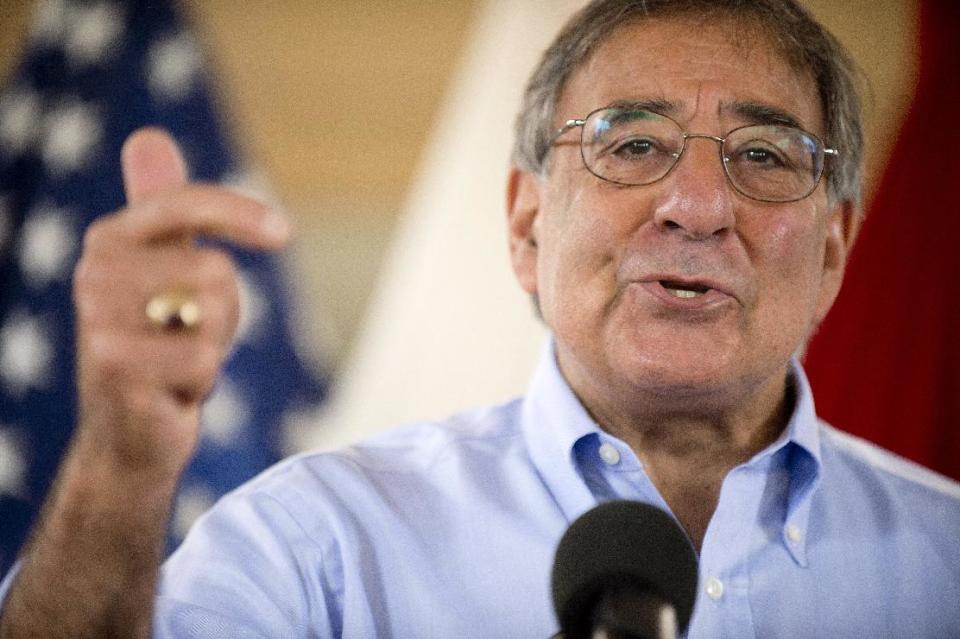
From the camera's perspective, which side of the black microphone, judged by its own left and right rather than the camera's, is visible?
back

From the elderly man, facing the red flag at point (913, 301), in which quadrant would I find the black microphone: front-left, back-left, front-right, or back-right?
back-right

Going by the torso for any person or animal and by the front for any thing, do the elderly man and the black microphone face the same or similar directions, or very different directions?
very different directions

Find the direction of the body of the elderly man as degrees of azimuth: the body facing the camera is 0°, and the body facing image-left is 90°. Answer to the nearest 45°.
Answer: approximately 0°

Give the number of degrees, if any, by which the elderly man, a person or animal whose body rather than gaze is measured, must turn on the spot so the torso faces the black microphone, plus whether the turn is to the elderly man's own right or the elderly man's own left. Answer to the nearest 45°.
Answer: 0° — they already face it

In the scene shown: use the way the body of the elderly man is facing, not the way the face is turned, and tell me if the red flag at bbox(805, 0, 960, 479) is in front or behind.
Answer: behind

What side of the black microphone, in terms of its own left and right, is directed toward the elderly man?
front

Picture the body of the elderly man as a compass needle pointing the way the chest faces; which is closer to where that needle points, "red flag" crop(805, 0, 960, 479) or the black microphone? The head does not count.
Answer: the black microphone

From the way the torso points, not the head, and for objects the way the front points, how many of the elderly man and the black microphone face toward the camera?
1

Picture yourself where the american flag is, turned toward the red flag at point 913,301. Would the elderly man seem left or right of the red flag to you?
right
